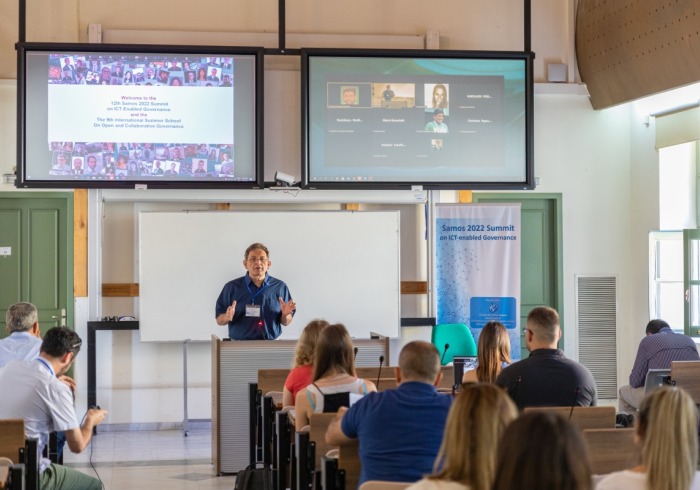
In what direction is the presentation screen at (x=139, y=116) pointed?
toward the camera

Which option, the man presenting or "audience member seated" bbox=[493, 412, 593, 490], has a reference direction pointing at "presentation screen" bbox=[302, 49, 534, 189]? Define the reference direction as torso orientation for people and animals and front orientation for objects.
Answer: the audience member seated

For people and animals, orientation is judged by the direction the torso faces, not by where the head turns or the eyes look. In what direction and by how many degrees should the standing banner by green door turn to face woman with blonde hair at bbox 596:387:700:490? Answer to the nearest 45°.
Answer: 0° — it already faces them

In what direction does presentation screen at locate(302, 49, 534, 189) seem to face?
toward the camera

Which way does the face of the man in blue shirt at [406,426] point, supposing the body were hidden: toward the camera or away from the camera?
away from the camera

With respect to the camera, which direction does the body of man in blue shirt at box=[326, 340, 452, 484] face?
away from the camera

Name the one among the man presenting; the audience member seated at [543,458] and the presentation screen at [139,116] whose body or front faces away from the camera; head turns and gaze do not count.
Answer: the audience member seated

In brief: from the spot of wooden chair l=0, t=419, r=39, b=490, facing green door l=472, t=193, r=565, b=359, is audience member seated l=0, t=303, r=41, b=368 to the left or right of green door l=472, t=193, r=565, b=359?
left

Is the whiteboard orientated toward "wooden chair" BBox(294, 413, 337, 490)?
yes

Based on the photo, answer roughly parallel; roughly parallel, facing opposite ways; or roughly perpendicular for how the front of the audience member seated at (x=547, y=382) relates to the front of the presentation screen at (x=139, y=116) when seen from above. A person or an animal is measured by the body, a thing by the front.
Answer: roughly parallel, facing opposite ways

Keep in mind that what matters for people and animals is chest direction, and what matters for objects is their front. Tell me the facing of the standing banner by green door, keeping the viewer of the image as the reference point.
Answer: facing the viewer

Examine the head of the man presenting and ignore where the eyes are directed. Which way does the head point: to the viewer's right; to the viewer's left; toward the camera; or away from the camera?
toward the camera

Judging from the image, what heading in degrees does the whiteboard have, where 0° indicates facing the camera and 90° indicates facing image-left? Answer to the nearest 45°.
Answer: approximately 0°

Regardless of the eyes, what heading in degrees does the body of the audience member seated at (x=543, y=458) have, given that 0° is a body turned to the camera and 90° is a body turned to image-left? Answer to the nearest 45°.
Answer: approximately 180°

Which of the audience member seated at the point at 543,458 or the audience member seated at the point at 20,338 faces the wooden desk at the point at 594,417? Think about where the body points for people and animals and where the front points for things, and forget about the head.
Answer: the audience member seated at the point at 543,458

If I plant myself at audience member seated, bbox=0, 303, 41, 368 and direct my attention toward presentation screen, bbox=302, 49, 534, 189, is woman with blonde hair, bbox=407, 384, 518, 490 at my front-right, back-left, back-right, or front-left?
back-right

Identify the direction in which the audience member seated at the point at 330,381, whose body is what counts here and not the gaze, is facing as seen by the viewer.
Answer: away from the camera

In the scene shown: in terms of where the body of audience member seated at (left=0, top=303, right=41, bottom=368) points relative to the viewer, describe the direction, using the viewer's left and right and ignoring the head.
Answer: facing away from the viewer and to the right of the viewer

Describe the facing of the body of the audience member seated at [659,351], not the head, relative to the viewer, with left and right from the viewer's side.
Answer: facing away from the viewer and to the left of the viewer
